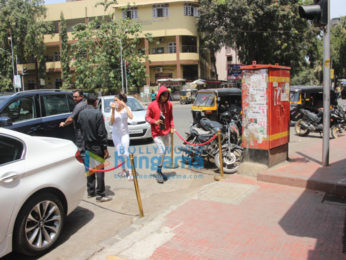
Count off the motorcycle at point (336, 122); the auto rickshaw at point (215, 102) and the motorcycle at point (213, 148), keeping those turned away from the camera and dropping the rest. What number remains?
0

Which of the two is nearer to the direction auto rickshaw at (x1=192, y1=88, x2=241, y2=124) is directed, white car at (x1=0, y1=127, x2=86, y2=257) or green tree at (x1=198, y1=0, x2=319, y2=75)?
the white car

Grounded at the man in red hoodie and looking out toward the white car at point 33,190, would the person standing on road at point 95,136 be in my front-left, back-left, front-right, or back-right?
front-right

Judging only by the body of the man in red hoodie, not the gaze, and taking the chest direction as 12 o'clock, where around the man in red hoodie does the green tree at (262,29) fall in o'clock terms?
The green tree is roughly at 8 o'clock from the man in red hoodie.

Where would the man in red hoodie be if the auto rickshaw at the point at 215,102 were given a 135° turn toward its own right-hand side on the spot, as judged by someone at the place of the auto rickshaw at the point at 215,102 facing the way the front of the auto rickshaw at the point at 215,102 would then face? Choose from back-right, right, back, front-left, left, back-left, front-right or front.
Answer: back

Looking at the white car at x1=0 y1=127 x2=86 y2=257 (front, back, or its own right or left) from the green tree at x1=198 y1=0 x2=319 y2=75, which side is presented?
back

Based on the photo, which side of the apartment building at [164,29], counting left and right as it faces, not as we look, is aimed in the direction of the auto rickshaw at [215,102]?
front

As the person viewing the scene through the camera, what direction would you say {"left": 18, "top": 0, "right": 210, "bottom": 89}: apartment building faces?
facing the viewer

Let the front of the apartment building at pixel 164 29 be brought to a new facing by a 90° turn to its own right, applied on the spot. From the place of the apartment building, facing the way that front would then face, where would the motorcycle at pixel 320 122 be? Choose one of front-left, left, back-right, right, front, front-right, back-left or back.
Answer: left
